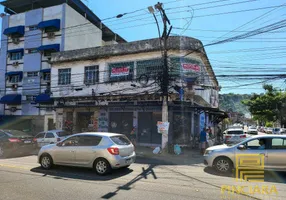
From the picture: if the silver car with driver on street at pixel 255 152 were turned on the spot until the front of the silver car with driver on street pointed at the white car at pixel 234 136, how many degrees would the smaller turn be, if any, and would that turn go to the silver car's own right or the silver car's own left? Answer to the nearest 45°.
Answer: approximately 90° to the silver car's own right

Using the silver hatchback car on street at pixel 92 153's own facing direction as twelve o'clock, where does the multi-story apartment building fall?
The multi-story apartment building is roughly at 1 o'clock from the silver hatchback car on street.

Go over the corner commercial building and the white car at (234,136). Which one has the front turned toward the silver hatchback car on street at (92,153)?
the corner commercial building

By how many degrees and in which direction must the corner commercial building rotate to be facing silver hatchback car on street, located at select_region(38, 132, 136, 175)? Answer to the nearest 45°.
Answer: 0° — it already faces it

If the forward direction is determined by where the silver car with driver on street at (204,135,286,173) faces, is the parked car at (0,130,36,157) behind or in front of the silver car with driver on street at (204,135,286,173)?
in front

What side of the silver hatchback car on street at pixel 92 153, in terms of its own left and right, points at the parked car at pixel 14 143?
front

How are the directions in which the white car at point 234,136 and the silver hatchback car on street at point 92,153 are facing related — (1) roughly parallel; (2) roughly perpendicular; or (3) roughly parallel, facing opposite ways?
roughly perpendicular

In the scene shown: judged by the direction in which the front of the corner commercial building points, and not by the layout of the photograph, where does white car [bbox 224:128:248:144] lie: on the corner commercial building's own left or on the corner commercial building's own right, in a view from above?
on the corner commercial building's own left

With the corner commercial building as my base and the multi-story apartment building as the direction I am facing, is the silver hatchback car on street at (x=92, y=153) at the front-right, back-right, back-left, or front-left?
back-left

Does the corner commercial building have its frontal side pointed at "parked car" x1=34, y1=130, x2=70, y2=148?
no

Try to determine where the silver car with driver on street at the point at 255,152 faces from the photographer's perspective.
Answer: facing to the left of the viewer

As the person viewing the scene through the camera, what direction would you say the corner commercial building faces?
facing the viewer

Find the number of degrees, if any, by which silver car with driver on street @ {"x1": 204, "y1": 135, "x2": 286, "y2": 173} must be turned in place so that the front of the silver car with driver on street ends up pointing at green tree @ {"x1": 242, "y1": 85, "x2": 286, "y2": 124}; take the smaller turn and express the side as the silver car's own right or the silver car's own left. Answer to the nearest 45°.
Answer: approximately 90° to the silver car's own right
